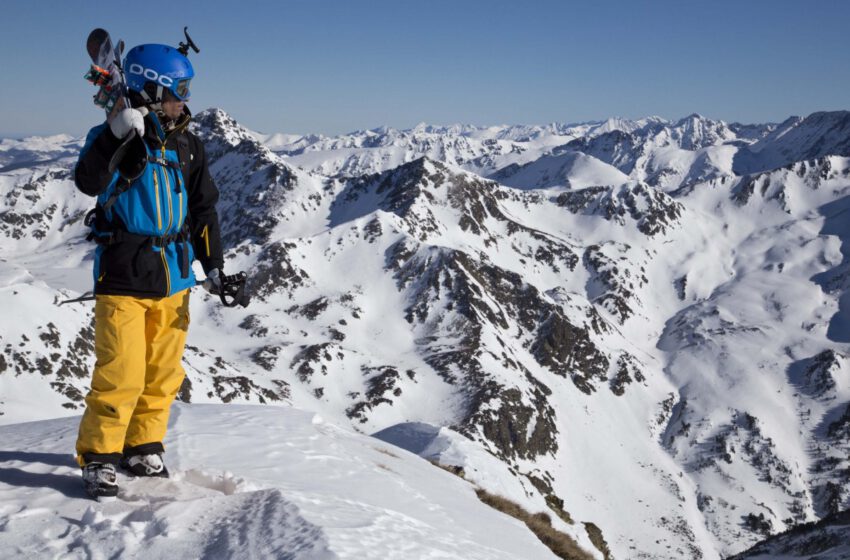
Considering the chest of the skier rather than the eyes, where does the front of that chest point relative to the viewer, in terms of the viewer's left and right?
facing the viewer and to the right of the viewer

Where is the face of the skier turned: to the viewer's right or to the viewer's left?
to the viewer's right
